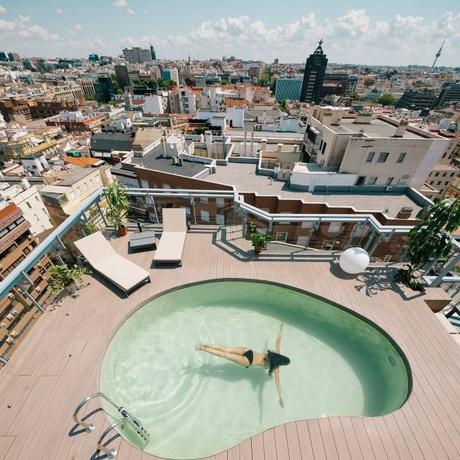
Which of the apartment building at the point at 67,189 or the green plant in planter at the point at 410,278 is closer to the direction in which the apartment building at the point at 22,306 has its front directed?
the green plant in planter

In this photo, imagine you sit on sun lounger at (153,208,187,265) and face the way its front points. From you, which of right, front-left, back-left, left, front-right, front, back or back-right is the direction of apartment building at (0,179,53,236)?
back-right

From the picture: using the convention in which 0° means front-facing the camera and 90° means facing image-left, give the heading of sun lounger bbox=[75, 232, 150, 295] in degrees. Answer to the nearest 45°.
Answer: approximately 315°

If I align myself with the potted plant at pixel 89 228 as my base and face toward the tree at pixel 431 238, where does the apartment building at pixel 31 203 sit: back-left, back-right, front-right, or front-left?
back-left

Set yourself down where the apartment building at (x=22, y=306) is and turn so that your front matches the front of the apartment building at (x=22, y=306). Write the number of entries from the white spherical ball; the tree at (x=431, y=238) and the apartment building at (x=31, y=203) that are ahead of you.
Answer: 2

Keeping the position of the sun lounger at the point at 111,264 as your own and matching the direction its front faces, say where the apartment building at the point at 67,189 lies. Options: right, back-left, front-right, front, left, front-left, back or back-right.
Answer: back-left

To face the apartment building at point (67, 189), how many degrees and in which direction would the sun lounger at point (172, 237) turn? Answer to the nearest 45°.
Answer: approximately 135° to its right

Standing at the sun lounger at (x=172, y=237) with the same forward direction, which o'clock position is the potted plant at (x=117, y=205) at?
The potted plant is roughly at 4 o'clock from the sun lounger.

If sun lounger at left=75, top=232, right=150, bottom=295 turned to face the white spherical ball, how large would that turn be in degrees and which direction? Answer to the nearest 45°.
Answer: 0° — it already faces it

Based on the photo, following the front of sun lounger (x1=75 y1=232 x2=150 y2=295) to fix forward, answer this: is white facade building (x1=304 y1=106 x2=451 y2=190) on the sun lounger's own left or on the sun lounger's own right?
on the sun lounger's own left

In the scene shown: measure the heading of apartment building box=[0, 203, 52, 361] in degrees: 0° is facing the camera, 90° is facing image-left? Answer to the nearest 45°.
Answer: approximately 315°

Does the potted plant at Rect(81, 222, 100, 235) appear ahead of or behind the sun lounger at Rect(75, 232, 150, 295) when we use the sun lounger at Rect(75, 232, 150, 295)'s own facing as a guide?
behind

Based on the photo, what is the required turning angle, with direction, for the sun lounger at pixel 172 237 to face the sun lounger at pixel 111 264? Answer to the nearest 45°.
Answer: approximately 45° to its right
